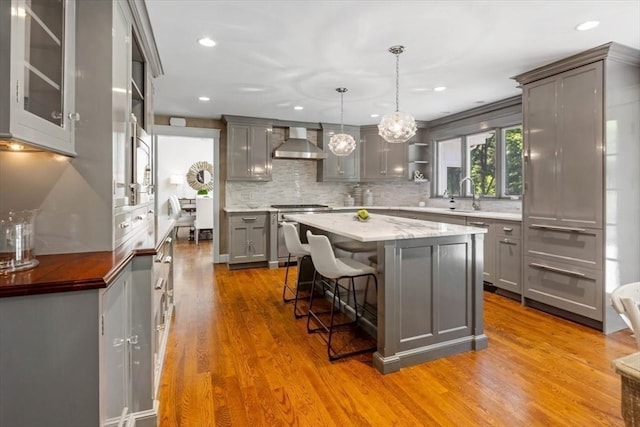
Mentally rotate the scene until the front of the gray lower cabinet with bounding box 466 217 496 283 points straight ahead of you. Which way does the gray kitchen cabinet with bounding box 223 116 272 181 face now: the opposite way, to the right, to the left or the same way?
to the left

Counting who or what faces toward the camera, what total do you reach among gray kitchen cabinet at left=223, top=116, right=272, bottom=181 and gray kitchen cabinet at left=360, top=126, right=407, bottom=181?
2

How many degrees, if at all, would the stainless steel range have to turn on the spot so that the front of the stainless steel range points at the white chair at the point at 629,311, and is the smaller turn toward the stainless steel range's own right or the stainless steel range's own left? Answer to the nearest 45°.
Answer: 0° — it already faces it

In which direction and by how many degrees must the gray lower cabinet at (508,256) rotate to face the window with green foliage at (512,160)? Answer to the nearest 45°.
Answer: approximately 135° to its right

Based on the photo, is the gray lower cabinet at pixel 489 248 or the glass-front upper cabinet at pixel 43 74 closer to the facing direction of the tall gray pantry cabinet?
the glass-front upper cabinet

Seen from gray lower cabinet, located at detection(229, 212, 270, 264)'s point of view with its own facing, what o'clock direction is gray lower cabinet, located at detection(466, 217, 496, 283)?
gray lower cabinet, located at detection(466, 217, 496, 283) is roughly at 10 o'clock from gray lower cabinet, located at detection(229, 212, 270, 264).

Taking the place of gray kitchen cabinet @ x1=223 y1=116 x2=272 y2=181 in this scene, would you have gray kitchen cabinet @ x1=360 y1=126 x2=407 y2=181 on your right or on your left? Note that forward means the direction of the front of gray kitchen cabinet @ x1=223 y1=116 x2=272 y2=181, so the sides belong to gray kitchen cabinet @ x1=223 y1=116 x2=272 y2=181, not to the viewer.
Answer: on your left
